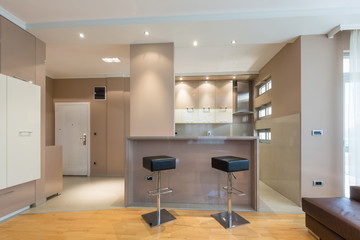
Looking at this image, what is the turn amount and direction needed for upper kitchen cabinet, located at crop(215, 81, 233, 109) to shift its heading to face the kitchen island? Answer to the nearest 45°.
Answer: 0° — it already faces it

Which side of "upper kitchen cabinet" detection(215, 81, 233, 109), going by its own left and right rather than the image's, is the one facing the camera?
front

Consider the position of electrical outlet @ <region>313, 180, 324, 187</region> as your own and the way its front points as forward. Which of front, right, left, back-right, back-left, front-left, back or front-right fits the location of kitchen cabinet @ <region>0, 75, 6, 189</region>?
front-right

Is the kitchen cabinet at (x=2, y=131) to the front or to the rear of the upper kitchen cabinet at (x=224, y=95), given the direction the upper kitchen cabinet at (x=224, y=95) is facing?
to the front

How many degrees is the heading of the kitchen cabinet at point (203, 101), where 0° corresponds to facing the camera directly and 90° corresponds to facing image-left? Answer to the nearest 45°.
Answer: approximately 0°

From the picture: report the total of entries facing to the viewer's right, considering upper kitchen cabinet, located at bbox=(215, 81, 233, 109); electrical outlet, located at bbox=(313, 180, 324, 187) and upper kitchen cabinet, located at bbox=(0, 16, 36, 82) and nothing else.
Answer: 1

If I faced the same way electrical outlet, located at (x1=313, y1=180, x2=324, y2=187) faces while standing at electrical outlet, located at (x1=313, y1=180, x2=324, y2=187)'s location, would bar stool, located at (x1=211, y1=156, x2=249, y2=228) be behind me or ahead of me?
ahead

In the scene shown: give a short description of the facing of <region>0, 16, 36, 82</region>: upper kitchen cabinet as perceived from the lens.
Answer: facing to the right of the viewer
